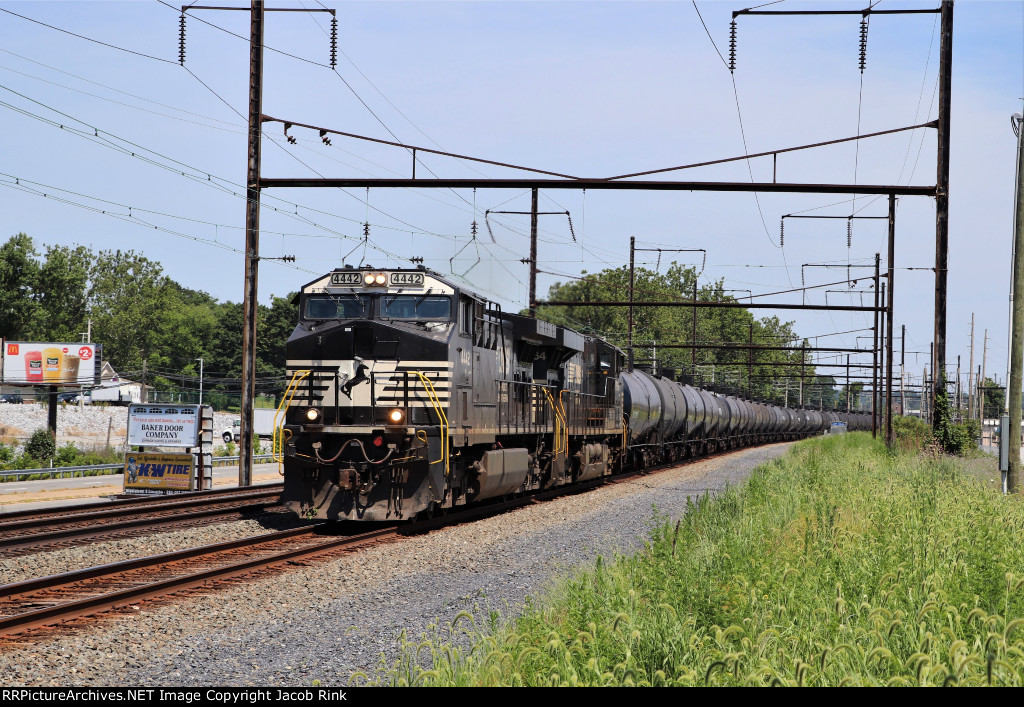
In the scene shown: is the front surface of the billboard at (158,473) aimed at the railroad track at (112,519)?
yes

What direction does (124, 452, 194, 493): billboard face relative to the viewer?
toward the camera

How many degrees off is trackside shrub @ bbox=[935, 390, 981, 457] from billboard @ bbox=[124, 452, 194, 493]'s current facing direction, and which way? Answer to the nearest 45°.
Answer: approximately 90° to its left

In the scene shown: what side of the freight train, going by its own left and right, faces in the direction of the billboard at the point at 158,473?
right
